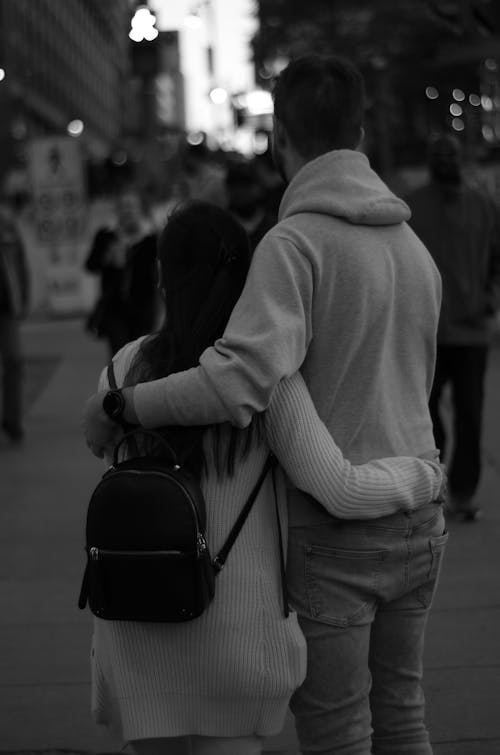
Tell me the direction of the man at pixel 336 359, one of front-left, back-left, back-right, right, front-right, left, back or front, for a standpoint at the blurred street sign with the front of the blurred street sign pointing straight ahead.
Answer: front

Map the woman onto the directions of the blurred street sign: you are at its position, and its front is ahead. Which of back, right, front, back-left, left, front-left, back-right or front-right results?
front

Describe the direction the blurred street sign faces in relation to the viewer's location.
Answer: facing the viewer

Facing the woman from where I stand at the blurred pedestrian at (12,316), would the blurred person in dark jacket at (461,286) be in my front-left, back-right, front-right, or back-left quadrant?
front-left
